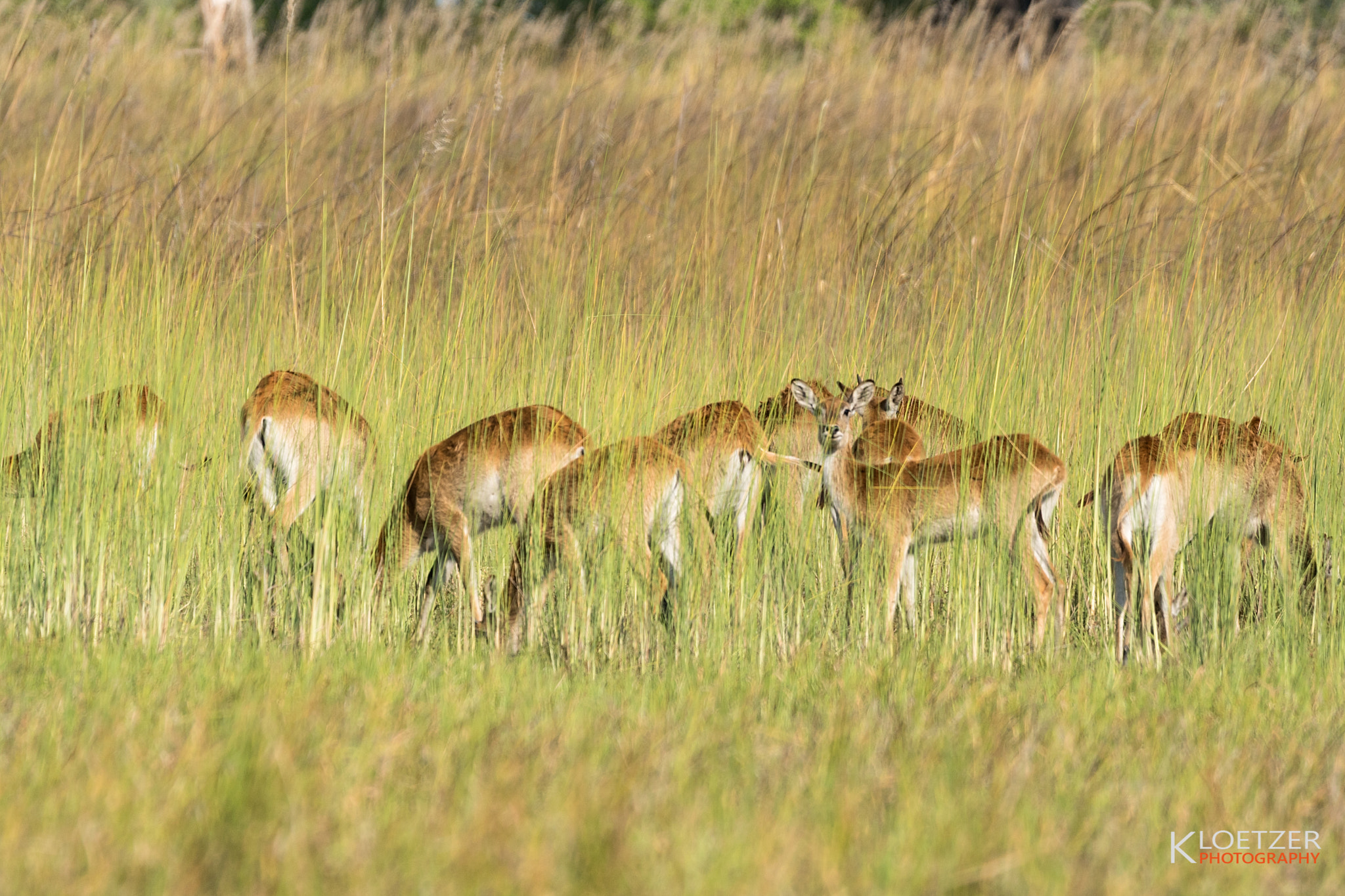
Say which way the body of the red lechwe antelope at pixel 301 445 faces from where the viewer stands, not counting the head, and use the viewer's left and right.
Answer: facing away from the viewer and to the right of the viewer

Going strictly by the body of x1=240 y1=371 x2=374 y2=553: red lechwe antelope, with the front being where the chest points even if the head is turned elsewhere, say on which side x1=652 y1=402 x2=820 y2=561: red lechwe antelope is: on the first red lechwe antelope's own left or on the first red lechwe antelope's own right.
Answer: on the first red lechwe antelope's own right

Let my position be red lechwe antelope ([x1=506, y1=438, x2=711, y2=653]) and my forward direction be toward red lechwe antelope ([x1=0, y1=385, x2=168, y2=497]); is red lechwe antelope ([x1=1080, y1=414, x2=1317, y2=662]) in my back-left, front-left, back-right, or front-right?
back-right

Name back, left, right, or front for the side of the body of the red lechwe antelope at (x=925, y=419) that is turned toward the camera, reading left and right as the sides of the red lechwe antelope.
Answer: left

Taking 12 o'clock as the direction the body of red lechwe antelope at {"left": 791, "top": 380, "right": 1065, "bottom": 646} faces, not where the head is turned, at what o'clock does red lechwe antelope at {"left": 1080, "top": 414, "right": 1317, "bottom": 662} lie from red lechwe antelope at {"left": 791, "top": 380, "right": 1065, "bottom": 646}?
red lechwe antelope at {"left": 1080, "top": 414, "right": 1317, "bottom": 662} is roughly at 6 o'clock from red lechwe antelope at {"left": 791, "top": 380, "right": 1065, "bottom": 646}.

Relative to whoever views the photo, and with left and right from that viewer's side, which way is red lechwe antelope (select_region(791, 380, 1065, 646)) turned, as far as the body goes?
facing to the left of the viewer

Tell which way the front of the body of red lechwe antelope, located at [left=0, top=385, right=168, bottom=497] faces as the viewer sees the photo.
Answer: to the viewer's left

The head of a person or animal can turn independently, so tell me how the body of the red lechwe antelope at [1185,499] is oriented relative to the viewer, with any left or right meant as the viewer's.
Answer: facing away from the viewer and to the right of the viewer

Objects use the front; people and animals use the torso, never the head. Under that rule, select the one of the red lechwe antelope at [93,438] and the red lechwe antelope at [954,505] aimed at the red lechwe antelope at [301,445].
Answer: the red lechwe antelope at [954,505]

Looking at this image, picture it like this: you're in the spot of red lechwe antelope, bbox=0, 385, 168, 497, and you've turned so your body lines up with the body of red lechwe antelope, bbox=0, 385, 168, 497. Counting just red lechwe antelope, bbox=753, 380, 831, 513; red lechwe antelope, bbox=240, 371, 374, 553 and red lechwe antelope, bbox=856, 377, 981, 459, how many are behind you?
3

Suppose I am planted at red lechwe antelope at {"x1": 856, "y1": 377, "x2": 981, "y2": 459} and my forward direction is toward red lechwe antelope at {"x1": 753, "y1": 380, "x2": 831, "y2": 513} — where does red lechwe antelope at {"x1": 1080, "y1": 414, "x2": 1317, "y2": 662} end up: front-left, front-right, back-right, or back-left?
back-left

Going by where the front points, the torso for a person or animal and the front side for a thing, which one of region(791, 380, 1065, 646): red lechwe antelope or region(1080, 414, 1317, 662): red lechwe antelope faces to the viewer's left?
region(791, 380, 1065, 646): red lechwe antelope

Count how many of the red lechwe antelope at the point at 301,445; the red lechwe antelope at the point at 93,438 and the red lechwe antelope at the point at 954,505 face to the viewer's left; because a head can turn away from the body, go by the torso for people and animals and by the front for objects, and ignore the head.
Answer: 2
